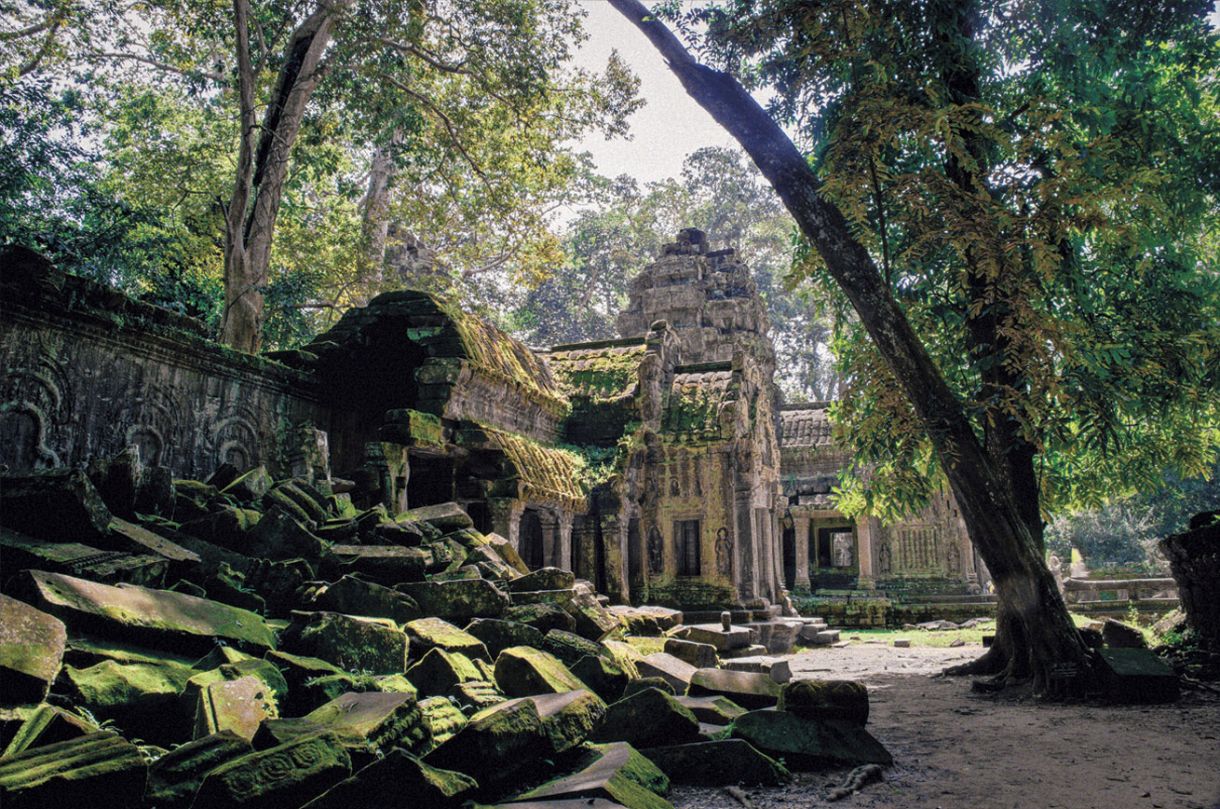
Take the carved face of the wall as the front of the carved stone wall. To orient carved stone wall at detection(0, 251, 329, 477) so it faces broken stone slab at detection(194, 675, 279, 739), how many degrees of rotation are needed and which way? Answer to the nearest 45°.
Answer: approximately 45° to its right

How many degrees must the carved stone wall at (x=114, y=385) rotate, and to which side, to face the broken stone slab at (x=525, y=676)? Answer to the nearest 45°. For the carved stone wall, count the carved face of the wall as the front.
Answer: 0° — it already faces it

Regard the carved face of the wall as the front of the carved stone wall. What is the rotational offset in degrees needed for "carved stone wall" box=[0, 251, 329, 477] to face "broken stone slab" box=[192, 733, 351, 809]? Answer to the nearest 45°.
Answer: approximately 45° to its right

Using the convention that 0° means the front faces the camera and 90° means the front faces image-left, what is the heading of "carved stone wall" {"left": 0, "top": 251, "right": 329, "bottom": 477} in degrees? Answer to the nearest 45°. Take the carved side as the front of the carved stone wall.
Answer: approximately 315°

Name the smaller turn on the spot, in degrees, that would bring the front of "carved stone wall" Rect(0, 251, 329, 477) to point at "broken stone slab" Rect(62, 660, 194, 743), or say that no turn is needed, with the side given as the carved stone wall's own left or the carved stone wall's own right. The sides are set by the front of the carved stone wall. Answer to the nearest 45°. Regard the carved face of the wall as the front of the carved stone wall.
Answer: approximately 45° to the carved stone wall's own right

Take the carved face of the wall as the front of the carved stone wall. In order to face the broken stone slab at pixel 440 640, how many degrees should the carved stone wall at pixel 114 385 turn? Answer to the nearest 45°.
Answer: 0° — it already faces it

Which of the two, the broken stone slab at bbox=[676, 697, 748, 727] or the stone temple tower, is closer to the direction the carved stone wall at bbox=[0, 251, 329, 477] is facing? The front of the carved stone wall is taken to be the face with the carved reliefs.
the broken stone slab

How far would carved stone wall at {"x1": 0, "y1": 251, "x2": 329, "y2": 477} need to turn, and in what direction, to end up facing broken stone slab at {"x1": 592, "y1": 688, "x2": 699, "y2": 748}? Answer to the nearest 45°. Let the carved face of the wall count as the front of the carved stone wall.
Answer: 0° — it already faces it
